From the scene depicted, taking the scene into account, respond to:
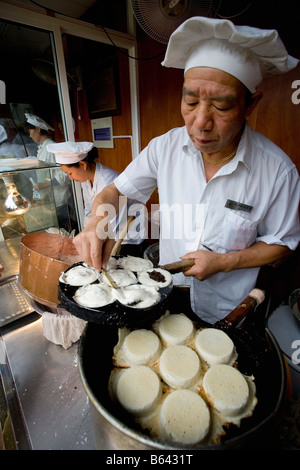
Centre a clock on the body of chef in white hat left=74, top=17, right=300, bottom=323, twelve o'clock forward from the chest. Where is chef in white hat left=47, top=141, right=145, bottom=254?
chef in white hat left=47, top=141, right=145, bottom=254 is roughly at 3 o'clock from chef in white hat left=74, top=17, right=300, bottom=323.

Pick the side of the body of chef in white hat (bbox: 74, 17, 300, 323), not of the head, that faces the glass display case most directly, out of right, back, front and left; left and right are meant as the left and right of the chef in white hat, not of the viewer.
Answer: right

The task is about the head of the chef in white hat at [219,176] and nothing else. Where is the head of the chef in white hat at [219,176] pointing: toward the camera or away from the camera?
toward the camera

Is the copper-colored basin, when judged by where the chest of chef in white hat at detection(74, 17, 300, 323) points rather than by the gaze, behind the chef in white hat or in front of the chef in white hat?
in front

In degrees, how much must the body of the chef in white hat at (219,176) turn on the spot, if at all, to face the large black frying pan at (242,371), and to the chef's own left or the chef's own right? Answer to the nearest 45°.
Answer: approximately 45° to the chef's own left

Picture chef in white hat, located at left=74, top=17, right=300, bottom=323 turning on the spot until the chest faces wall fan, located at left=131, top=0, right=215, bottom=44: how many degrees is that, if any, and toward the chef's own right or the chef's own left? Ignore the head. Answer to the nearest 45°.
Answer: approximately 135° to the chef's own right

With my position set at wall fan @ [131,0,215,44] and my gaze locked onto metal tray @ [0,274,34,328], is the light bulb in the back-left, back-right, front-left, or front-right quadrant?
front-right

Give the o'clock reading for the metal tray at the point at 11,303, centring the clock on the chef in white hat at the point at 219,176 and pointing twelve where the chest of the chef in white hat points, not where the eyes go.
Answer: The metal tray is roughly at 1 o'clock from the chef in white hat.
